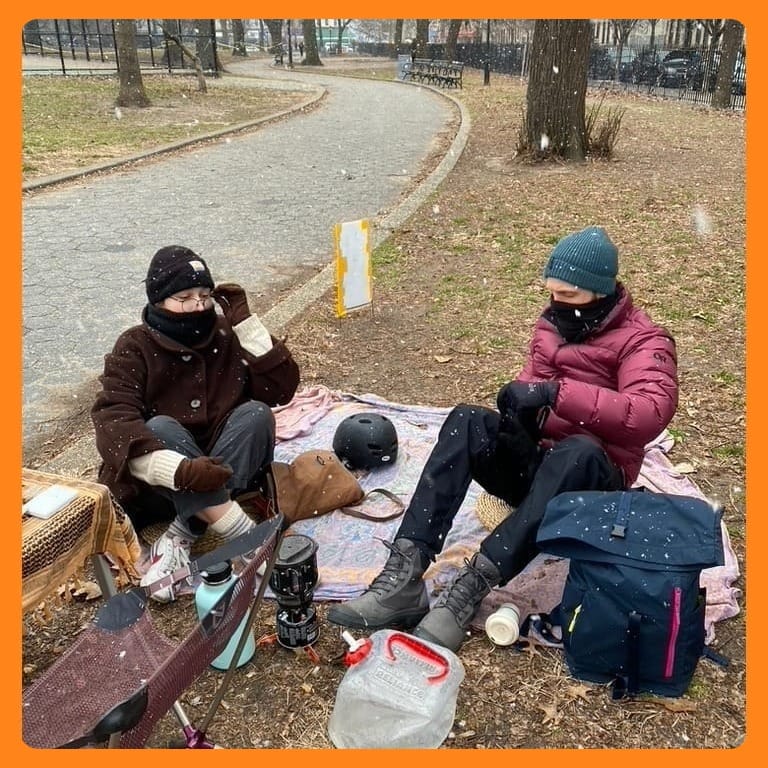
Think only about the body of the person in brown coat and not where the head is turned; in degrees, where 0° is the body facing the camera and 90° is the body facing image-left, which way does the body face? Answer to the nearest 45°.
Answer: approximately 315°

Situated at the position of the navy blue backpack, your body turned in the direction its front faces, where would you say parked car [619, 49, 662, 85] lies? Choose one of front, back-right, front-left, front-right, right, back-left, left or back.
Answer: back

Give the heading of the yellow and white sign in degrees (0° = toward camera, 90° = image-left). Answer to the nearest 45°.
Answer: approximately 315°

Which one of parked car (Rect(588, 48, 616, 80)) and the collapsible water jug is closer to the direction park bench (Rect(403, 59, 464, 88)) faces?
the collapsible water jug

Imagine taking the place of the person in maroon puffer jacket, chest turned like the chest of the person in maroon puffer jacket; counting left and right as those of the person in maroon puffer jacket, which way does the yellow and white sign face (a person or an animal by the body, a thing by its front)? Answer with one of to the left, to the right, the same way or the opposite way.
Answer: to the left

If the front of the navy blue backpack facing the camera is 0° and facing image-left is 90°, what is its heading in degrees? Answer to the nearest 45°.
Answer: approximately 0°

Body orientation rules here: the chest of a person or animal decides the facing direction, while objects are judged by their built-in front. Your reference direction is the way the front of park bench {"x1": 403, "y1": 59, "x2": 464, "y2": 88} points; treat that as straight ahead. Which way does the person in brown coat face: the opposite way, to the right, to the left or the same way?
to the left

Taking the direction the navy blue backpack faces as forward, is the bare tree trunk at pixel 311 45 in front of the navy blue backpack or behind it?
behind
